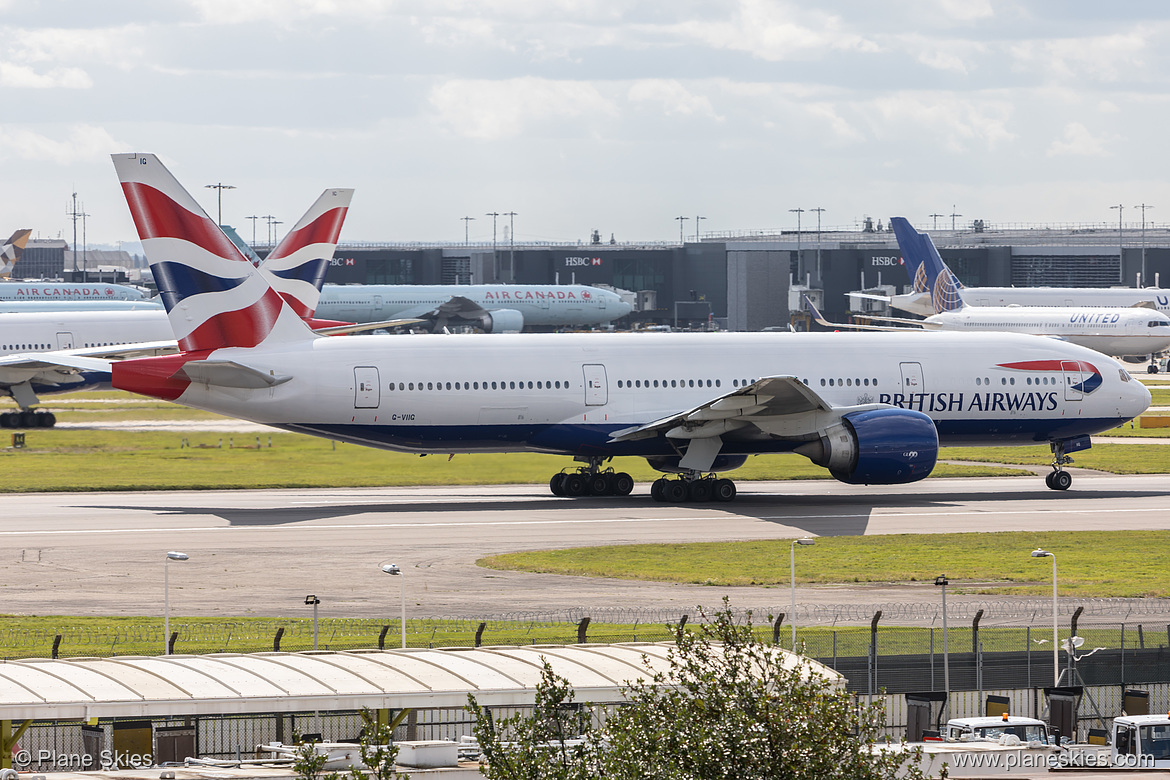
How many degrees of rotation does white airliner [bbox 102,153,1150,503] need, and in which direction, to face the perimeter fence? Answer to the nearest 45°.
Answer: approximately 90° to its right

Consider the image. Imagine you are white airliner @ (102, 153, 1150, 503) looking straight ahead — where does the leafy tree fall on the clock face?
The leafy tree is roughly at 3 o'clock from the white airliner.

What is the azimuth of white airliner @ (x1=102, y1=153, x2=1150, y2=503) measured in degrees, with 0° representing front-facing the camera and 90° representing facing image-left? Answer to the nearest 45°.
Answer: approximately 270°
